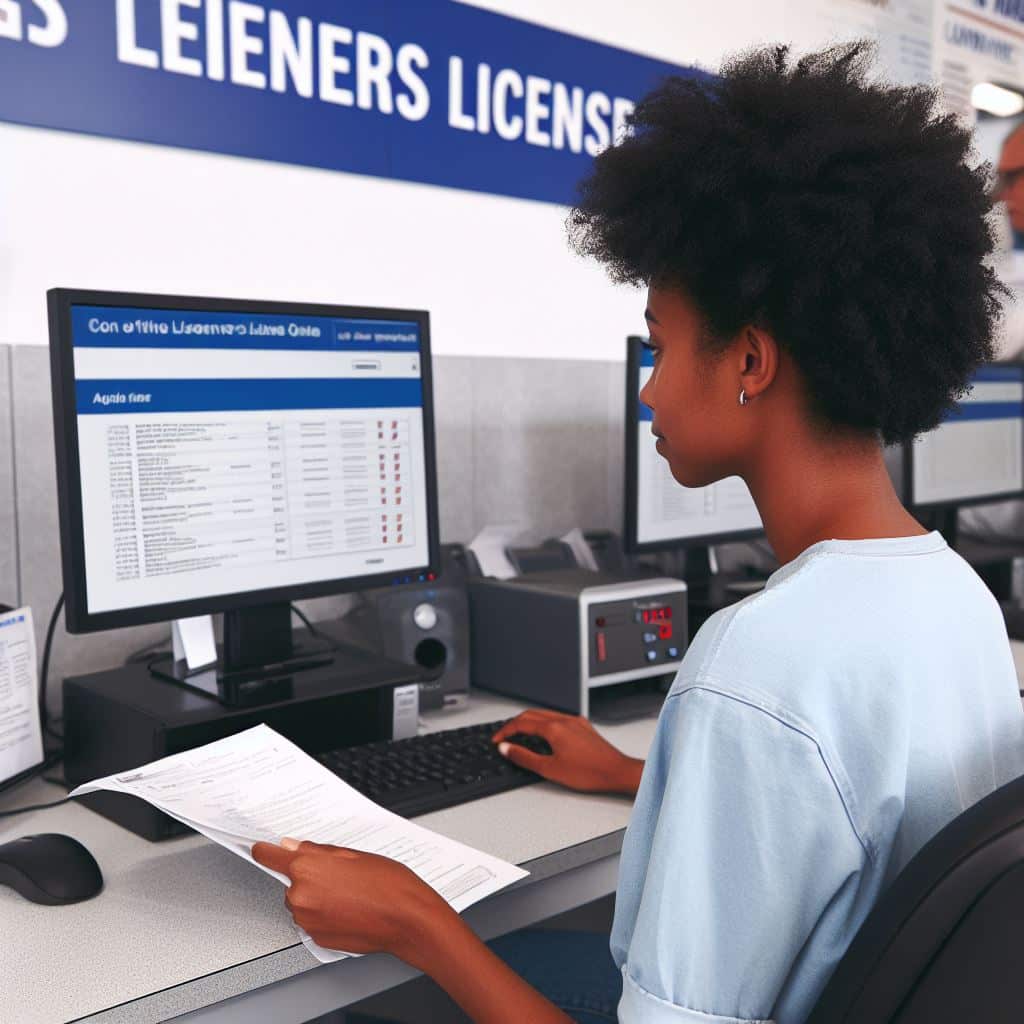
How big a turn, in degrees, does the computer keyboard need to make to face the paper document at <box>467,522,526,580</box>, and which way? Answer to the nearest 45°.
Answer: approximately 135° to its left

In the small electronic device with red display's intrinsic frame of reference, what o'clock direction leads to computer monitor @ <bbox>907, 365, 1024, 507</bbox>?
The computer monitor is roughly at 9 o'clock from the small electronic device with red display.

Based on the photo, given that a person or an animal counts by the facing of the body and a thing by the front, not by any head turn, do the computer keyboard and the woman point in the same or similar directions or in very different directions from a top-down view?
very different directions

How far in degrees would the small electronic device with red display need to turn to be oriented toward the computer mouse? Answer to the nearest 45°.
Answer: approximately 90° to its right

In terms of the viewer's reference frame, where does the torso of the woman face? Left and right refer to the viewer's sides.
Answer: facing away from the viewer and to the left of the viewer

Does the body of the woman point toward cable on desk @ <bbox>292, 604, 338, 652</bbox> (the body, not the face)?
yes

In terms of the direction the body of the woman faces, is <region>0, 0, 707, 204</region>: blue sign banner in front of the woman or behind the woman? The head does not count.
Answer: in front

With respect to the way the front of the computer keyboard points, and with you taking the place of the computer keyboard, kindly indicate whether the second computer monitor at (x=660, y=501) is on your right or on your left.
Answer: on your left

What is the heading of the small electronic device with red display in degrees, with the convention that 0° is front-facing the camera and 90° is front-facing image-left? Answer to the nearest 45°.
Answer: approximately 315°

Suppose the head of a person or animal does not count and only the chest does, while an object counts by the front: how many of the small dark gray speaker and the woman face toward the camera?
1

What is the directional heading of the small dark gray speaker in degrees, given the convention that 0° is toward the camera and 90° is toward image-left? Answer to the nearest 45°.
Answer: approximately 0°
